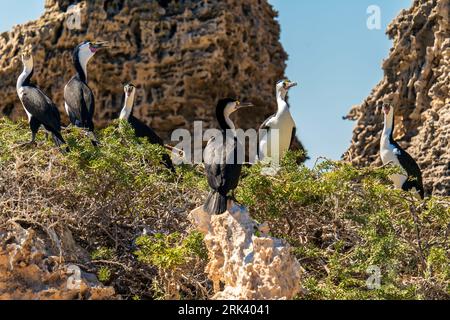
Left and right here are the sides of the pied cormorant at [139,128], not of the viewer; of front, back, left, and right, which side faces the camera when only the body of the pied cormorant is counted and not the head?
left

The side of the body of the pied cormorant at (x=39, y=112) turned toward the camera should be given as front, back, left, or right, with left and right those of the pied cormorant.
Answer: left

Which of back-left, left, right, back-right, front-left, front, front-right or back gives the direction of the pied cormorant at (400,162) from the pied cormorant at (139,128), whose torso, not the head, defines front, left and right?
back

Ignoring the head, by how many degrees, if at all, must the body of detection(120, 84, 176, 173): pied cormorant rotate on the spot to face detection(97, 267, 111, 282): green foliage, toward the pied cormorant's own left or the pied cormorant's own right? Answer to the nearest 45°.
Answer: approximately 90° to the pied cormorant's own left

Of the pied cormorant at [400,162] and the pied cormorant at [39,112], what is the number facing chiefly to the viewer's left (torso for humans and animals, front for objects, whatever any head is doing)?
2

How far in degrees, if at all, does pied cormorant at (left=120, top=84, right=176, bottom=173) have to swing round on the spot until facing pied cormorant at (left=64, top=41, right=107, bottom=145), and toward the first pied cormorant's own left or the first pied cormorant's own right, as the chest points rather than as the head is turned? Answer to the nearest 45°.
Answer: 0° — it already faces it

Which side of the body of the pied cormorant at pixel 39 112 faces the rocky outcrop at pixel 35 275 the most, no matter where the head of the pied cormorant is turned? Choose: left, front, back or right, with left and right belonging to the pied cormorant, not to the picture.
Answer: left

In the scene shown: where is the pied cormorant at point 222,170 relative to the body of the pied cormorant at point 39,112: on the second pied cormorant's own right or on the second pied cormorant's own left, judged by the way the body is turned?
on the second pied cormorant's own left
